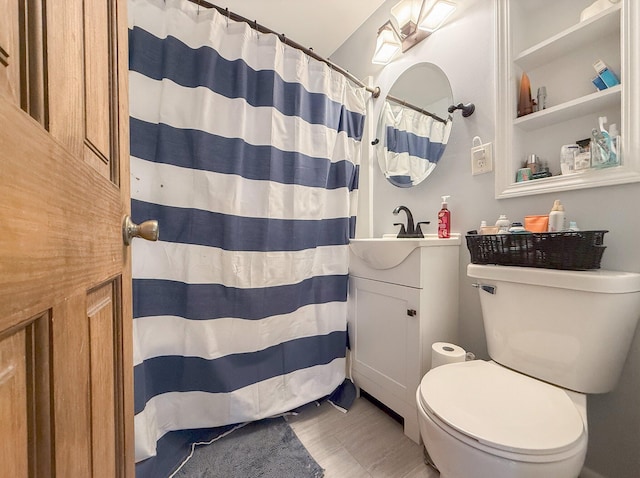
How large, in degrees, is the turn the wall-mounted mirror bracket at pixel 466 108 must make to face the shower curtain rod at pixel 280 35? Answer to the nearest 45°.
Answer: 0° — it already faces it
